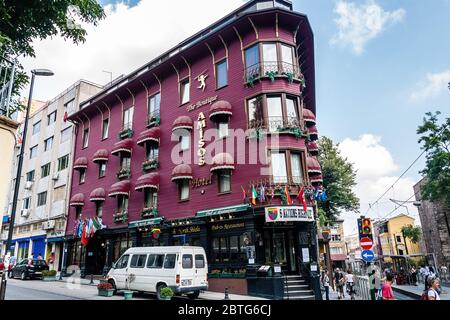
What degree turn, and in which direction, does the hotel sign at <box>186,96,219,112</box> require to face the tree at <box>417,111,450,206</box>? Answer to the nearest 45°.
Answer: approximately 135° to its left

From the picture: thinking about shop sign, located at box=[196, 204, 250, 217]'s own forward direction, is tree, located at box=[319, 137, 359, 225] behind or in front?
behind

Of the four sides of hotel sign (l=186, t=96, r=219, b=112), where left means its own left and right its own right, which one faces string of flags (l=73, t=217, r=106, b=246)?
right

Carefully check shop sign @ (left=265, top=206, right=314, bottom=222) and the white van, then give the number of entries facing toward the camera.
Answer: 1

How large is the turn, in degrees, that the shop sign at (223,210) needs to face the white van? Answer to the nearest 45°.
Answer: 0° — it already faces it

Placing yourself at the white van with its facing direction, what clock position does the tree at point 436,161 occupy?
The tree is roughly at 4 o'clock from the white van.

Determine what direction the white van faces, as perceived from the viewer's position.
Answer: facing away from the viewer and to the left of the viewer

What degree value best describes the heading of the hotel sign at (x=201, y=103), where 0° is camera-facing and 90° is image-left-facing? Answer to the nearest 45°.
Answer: approximately 45°

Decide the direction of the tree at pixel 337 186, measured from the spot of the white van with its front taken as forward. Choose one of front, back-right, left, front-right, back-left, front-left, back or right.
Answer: right

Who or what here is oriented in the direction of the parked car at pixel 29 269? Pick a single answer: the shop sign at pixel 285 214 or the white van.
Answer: the white van
